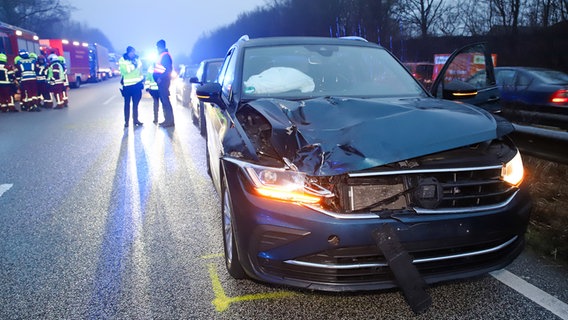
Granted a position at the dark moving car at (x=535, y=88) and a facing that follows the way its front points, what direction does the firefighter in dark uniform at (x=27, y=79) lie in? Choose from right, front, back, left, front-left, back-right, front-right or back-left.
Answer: front-left

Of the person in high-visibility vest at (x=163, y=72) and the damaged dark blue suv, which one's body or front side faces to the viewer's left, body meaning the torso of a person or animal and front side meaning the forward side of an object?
the person in high-visibility vest

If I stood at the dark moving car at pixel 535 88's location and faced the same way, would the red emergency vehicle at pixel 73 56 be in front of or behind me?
in front

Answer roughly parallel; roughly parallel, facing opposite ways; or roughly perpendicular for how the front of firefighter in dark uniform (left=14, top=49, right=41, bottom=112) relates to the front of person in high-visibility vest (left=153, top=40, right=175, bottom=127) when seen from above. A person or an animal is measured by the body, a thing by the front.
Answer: roughly perpendicular

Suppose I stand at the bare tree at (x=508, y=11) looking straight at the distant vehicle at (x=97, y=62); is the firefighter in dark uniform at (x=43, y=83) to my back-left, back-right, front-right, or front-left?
front-left

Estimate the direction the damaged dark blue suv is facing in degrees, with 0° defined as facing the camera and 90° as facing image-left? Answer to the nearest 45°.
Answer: approximately 315°
